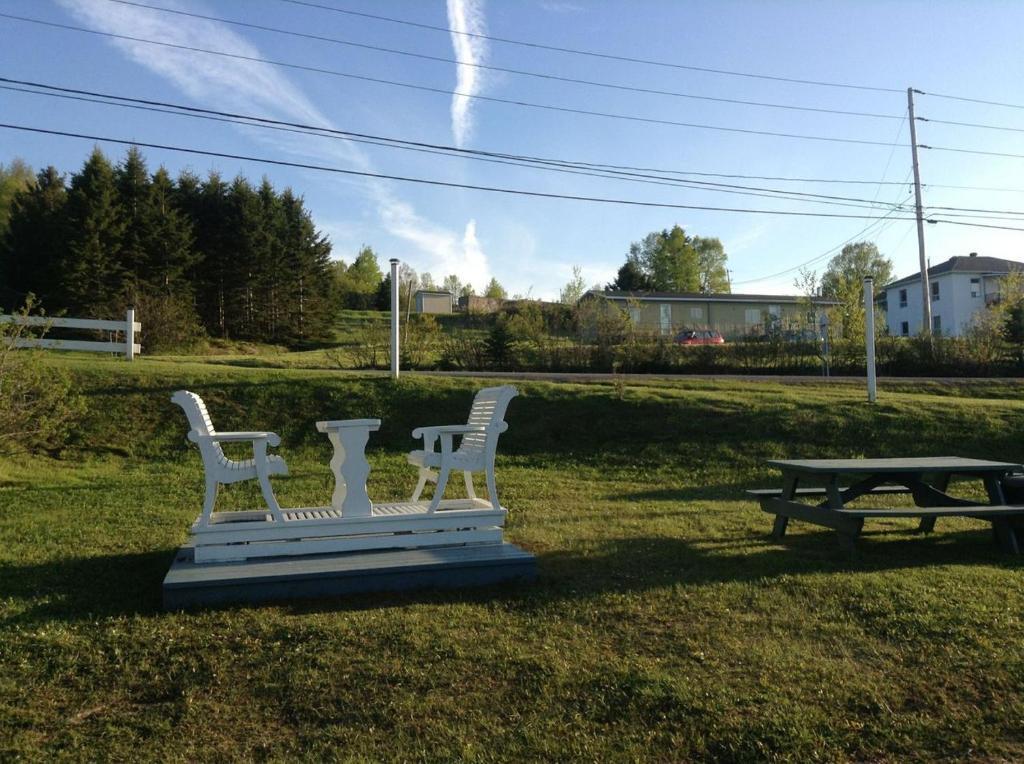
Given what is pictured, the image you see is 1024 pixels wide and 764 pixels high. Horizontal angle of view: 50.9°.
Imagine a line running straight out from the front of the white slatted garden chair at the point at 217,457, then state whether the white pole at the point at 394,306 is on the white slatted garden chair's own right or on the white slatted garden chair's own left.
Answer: on the white slatted garden chair's own left

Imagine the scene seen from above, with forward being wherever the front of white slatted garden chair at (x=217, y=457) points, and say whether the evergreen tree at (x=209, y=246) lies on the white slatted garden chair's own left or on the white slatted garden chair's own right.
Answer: on the white slatted garden chair's own left

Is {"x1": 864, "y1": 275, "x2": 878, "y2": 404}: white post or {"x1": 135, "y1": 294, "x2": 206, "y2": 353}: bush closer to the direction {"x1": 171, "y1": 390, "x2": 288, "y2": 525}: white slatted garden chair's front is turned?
the white post

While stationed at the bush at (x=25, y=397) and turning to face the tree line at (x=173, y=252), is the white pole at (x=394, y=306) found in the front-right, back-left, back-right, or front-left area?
front-right

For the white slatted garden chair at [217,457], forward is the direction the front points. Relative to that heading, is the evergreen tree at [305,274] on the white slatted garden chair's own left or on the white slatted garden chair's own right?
on the white slatted garden chair's own left

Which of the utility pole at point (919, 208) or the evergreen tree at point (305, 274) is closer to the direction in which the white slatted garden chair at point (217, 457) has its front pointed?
the utility pole

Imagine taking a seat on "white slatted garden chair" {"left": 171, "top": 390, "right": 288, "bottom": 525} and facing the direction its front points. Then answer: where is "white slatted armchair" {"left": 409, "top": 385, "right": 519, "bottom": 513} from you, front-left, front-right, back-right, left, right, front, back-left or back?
front

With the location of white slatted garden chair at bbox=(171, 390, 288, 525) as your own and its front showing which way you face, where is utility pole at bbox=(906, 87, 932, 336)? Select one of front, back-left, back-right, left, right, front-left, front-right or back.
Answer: front-left

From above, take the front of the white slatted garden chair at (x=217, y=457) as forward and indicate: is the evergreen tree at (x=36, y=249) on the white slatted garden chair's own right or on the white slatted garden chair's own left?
on the white slatted garden chair's own left

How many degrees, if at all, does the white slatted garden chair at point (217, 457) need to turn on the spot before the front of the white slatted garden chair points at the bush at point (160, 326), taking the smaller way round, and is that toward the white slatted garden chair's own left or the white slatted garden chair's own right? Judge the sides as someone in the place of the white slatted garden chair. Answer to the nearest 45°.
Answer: approximately 90° to the white slatted garden chair's own left

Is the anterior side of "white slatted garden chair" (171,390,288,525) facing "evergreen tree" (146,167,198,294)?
no

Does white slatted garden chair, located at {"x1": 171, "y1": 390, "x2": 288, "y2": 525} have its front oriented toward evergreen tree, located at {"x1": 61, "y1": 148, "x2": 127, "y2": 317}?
no

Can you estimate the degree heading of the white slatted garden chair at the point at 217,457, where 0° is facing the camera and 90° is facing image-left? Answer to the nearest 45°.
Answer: approximately 270°

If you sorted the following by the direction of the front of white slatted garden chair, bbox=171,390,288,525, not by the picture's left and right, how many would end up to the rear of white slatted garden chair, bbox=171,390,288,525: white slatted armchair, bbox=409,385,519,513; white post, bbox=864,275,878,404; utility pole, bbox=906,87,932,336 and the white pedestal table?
0

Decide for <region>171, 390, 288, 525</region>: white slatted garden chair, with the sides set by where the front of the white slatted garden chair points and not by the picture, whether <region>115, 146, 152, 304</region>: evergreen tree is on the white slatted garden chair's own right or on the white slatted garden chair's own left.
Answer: on the white slatted garden chair's own left

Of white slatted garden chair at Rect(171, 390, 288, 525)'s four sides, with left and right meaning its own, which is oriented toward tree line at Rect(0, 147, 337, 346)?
left
